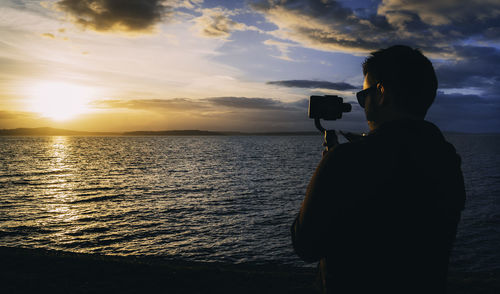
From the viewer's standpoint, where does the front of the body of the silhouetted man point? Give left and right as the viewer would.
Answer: facing away from the viewer and to the left of the viewer

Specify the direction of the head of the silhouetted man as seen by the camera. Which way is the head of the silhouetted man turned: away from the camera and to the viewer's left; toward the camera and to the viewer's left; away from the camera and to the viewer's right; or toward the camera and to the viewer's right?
away from the camera and to the viewer's left
